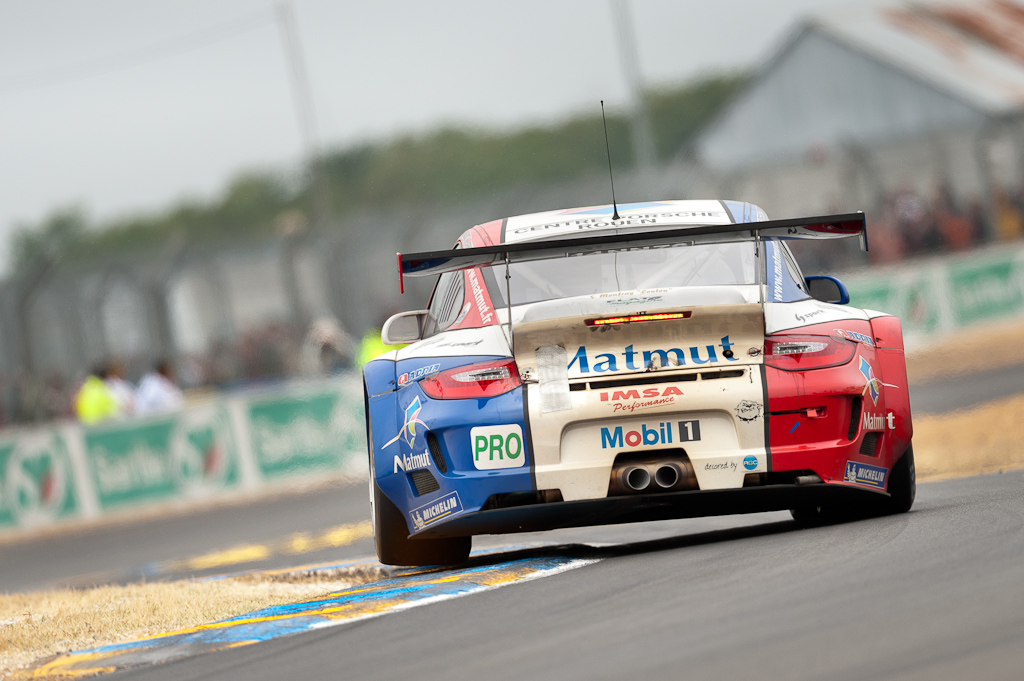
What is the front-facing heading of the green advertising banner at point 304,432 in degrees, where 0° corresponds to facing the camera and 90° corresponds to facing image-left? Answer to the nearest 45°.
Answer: approximately 0°

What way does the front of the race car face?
away from the camera

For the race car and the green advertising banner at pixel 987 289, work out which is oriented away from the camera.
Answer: the race car

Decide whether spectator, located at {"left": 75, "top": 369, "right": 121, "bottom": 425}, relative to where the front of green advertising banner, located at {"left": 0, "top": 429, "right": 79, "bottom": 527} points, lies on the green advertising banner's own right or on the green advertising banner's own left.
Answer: on the green advertising banner's own left

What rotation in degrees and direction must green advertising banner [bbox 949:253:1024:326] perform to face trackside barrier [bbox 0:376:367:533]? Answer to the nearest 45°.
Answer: approximately 45° to its right

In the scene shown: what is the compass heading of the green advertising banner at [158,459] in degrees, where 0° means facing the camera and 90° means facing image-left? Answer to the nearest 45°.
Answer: approximately 0°

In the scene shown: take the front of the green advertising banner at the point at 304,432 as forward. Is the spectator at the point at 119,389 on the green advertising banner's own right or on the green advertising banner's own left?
on the green advertising banner's own right

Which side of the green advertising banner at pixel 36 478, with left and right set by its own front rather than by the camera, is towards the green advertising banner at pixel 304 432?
left
